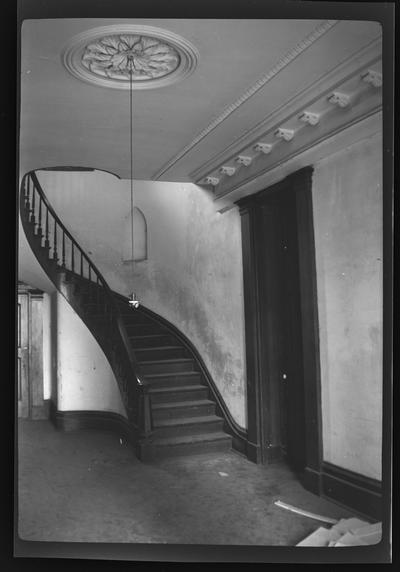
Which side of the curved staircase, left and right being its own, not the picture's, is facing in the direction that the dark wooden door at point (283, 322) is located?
left

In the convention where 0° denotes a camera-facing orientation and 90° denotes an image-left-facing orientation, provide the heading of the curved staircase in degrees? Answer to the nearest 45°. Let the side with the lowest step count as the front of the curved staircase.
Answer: approximately 0°

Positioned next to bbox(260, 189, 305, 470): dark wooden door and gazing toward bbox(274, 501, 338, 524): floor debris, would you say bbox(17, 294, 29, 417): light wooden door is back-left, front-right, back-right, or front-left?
back-right
